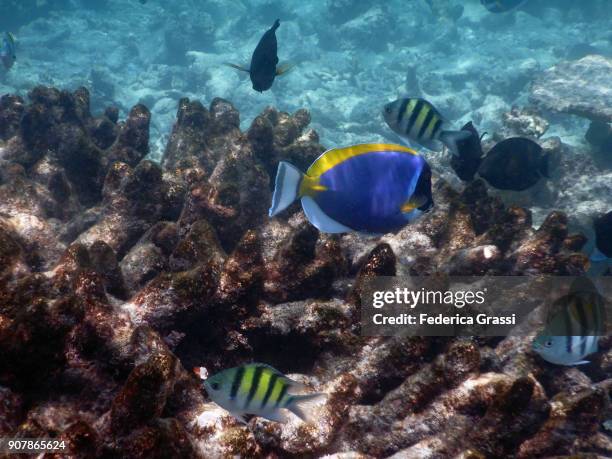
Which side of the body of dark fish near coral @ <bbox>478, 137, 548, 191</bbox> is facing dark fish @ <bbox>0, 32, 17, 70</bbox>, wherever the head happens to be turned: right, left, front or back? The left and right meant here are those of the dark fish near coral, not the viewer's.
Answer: front

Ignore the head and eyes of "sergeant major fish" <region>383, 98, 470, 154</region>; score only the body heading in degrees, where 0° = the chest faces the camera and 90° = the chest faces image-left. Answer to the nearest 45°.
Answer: approximately 90°

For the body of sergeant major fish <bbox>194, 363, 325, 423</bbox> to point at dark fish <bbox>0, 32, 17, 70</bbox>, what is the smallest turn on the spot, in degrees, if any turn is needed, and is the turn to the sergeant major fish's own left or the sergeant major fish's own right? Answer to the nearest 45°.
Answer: approximately 45° to the sergeant major fish's own right

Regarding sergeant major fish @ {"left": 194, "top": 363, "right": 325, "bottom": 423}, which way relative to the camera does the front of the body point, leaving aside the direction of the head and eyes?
to the viewer's left

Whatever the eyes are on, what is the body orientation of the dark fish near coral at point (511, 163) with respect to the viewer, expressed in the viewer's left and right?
facing to the left of the viewer

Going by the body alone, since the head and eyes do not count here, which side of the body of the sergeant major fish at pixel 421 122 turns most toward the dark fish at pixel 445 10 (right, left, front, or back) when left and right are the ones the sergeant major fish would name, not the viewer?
right

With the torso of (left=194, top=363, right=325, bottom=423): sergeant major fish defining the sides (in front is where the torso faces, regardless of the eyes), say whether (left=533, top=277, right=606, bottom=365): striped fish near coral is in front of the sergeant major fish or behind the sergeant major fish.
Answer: behind
